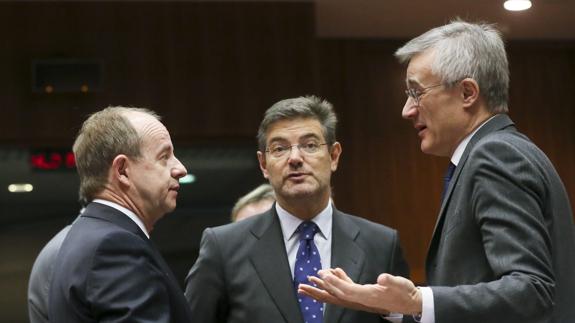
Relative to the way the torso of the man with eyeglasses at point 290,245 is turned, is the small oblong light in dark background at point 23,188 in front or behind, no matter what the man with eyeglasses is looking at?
behind

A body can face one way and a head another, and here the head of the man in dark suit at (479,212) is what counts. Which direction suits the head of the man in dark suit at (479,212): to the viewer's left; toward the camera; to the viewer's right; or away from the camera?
to the viewer's left

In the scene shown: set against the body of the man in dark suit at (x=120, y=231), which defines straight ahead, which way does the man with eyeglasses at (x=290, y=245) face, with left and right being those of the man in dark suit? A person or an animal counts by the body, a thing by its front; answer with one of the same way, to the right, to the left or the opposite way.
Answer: to the right

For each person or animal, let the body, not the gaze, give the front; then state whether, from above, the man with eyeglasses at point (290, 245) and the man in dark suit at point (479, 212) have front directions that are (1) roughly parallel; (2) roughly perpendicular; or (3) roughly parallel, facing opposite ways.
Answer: roughly perpendicular

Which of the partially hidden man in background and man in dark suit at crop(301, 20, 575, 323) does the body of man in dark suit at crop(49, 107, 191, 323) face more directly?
the man in dark suit

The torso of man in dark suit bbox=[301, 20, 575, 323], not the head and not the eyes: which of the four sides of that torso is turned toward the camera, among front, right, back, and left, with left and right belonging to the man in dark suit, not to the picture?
left

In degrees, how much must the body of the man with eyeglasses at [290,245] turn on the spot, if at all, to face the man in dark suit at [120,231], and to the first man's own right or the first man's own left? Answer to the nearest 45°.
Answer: approximately 45° to the first man's own right

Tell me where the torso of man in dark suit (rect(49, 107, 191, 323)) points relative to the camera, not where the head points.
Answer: to the viewer's right

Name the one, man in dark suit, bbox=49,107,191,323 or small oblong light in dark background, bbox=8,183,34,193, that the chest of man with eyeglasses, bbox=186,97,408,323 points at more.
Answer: the man in dark suit

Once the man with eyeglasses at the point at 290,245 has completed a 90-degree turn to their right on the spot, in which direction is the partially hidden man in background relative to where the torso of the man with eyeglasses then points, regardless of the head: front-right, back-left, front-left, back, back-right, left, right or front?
right

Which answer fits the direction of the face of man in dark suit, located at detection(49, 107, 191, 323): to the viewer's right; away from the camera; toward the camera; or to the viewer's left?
to the viewer's right
